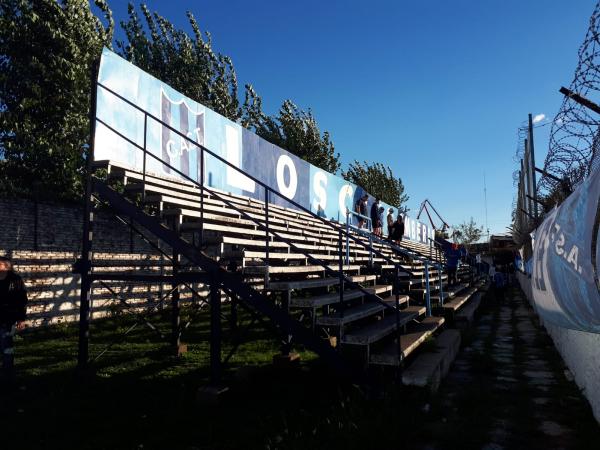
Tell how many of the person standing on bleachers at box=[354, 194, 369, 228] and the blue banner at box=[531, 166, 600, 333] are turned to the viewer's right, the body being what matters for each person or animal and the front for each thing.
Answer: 1

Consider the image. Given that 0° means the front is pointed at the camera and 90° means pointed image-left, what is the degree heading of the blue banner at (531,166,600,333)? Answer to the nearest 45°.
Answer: approximately 45°

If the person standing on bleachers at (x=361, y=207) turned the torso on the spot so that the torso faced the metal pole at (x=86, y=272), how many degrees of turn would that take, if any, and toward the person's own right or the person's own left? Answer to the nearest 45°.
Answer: approximately 90° to the person's own right

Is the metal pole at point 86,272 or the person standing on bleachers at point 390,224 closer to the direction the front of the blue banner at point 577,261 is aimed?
the metal pole

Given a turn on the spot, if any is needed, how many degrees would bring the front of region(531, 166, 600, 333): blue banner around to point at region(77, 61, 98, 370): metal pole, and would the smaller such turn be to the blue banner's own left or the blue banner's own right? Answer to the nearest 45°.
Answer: approximately 45° to the blue banner's own right

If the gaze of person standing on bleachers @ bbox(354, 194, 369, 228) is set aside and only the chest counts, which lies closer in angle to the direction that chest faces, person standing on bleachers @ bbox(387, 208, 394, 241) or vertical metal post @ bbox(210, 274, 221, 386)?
the person standing on bleachers

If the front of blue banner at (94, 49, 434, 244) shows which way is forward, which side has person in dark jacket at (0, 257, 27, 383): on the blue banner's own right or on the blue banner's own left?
on the blue banner's own right

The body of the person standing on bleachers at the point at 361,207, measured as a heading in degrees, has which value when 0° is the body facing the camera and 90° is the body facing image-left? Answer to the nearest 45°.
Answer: approximately 270°

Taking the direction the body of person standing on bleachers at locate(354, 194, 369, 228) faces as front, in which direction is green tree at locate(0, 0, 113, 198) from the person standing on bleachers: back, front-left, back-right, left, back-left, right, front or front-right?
back-right

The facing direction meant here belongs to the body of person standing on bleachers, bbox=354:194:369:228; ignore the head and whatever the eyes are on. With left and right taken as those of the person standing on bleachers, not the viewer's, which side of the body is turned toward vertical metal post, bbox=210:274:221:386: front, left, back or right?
right

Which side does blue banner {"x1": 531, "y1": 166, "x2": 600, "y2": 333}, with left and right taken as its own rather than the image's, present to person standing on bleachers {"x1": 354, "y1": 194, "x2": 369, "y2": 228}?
right

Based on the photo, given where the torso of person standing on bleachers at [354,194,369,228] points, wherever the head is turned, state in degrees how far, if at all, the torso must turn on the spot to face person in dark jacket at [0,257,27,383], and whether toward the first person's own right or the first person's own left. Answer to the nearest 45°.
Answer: approximately 90° to the first person's own right

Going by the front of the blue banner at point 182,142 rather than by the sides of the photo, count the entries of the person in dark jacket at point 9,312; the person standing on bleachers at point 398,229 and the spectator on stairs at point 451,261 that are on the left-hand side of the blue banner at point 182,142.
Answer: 2
